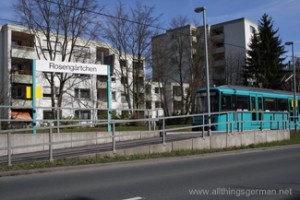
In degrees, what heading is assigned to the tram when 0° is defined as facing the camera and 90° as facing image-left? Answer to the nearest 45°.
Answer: approximately 45°

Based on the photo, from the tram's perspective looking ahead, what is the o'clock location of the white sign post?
The white sign post is roughly at 12 o'clock from the tram.
